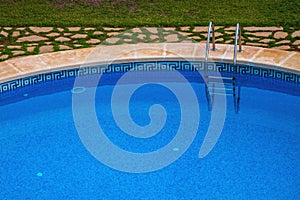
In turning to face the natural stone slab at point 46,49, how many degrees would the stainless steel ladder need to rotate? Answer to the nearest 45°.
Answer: approximately 90° to its right

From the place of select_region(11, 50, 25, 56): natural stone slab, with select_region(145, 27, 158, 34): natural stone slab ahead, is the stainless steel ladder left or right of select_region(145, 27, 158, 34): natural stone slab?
right

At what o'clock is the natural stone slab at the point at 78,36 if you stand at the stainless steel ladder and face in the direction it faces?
The natural stone slab is roughly at 4 o'clock from the stainless steel ladder.

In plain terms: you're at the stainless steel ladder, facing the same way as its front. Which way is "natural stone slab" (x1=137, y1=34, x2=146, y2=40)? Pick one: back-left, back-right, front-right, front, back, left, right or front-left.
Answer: back-right

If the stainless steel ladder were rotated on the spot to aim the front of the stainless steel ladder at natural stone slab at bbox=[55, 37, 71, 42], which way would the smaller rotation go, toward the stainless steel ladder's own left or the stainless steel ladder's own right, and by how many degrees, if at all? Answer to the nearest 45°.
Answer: approximately 90° to the stainless steel ladder's own right

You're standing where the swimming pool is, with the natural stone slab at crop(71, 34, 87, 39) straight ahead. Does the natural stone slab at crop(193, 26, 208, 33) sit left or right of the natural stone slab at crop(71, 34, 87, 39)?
right

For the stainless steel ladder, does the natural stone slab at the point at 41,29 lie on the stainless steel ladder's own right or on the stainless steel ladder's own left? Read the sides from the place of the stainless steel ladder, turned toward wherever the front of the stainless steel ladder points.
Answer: on the stainless steel ladder's own right

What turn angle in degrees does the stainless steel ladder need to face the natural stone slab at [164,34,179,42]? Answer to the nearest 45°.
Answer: approximately 135° to its right

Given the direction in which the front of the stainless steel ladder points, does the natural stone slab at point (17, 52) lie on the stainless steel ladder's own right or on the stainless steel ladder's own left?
on the stainless steel ladder's own right

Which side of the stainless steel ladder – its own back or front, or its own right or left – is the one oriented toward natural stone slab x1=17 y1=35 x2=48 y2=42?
right

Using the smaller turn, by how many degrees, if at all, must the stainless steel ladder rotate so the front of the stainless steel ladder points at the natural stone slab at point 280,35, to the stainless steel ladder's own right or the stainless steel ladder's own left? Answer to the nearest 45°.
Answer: approximately 135° to the stainless steel ladder's own left

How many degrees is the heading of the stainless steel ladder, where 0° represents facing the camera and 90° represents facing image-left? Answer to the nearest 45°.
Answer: approximately 0°

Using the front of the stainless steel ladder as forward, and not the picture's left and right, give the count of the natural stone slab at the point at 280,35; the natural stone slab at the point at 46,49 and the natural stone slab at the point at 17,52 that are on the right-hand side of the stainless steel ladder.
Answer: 2
